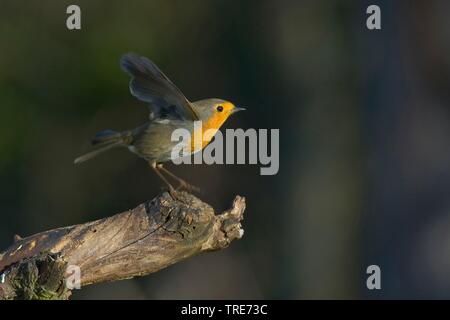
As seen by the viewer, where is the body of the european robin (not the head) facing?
to the viewer's right
